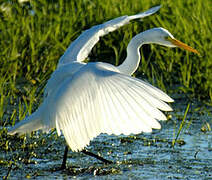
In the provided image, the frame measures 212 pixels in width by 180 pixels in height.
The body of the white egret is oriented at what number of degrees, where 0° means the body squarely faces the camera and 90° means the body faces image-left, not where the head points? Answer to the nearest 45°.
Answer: approximately 270°
